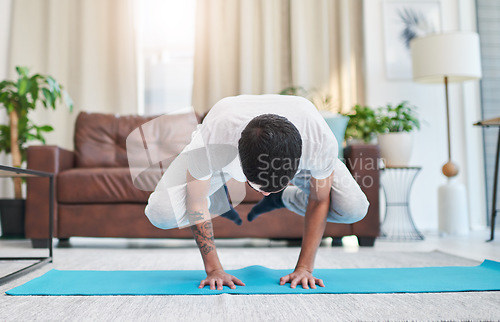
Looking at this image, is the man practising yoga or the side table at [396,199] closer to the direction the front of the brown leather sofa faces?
the man practising yoga

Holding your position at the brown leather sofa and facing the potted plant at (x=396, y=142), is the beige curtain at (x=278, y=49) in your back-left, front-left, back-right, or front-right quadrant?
front-left

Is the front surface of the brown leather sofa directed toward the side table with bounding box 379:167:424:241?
no

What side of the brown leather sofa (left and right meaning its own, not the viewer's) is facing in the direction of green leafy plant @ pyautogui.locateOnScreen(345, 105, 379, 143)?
left

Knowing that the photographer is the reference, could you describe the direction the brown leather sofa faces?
facing the viewer

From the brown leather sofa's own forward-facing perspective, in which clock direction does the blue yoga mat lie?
The blue yoga mat is roughly at 11 o'clock from the brown leather sofa.

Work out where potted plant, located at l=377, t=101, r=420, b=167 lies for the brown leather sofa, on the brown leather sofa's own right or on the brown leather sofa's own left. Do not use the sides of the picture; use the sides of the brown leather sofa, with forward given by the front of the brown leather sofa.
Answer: on the brown leather sofa's own left

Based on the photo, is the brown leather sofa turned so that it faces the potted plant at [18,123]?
no

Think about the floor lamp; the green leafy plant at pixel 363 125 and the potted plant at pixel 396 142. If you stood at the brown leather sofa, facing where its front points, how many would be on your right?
0

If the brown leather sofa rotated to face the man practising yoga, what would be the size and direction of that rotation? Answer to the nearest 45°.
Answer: approximately 45° to its left

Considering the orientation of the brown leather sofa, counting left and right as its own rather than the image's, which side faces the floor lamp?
left

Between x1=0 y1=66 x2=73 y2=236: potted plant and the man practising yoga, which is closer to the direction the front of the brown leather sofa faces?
the man practising yoga
